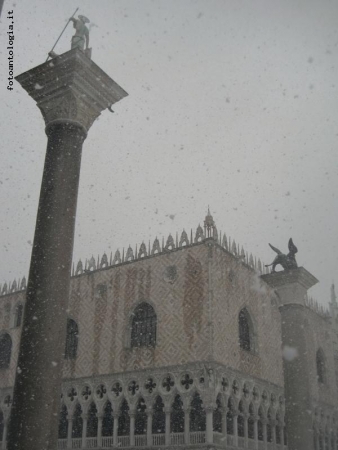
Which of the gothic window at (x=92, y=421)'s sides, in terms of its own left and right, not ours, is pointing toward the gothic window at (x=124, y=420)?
left

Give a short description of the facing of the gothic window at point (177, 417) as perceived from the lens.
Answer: facing the viewer and to the left of the viewer

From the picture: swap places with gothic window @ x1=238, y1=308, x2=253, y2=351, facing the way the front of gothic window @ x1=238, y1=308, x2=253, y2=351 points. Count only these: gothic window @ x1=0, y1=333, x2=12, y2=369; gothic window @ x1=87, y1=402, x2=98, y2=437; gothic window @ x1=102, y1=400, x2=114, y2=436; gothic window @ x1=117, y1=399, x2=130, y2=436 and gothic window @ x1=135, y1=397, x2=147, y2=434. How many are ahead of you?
0

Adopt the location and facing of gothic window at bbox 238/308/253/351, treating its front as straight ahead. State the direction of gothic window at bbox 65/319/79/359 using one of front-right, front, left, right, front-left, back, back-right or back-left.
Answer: back-right

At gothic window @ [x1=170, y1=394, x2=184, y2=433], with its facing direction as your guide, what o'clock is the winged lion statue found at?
The winged lion statue is roughly at 10 o'clock from the gothic window.

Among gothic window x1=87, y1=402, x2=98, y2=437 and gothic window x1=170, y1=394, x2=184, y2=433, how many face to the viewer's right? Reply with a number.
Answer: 0

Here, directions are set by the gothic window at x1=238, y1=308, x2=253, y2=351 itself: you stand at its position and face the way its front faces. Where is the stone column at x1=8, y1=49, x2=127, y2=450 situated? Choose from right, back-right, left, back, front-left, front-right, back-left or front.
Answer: front-right

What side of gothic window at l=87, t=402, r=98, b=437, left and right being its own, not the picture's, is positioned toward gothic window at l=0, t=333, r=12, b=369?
right

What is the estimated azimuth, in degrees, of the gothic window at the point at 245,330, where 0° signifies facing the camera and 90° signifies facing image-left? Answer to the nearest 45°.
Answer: approximately 315°

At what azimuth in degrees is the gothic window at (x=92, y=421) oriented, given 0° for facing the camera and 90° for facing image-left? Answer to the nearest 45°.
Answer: approximately 45°

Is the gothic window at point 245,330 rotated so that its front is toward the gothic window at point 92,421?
no

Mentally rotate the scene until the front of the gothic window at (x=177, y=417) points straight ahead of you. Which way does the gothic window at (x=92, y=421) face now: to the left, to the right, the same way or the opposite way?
the same way

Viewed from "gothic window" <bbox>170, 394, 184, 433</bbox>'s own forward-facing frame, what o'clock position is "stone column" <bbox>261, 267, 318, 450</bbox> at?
The stone column is roughly at 10 o'clock from the gothic window.

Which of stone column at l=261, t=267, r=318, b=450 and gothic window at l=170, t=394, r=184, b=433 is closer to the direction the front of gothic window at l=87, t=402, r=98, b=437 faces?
the stone column
